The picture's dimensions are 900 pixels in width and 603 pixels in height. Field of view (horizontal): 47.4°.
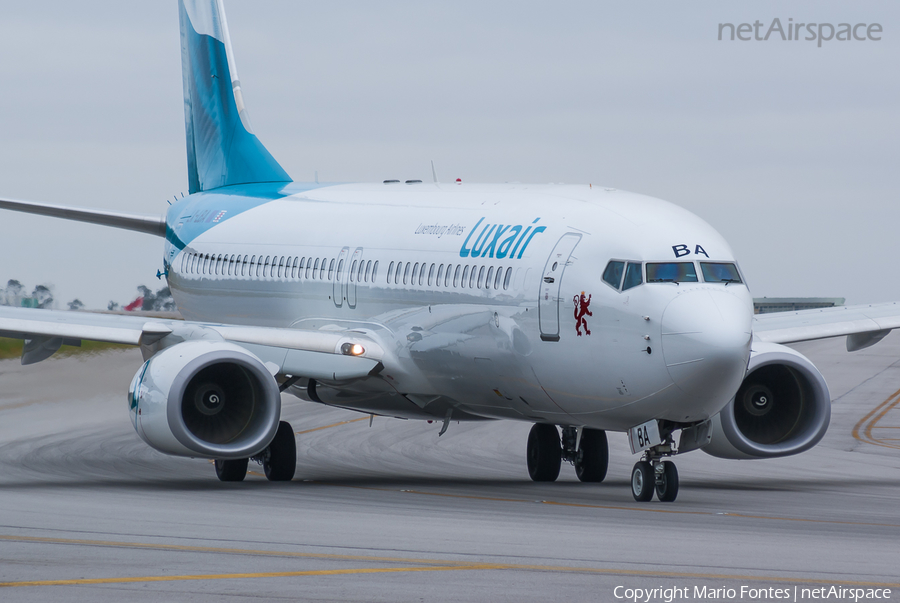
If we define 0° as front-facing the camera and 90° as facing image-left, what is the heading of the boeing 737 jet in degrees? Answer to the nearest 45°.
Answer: approximately 315°
